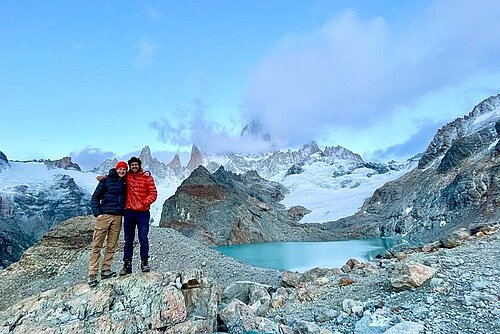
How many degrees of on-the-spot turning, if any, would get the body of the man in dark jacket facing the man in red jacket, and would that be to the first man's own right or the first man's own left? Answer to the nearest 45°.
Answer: approximately 45° to the first man's own left

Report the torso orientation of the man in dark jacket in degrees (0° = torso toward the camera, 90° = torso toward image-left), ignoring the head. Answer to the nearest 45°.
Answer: approximately 315°
